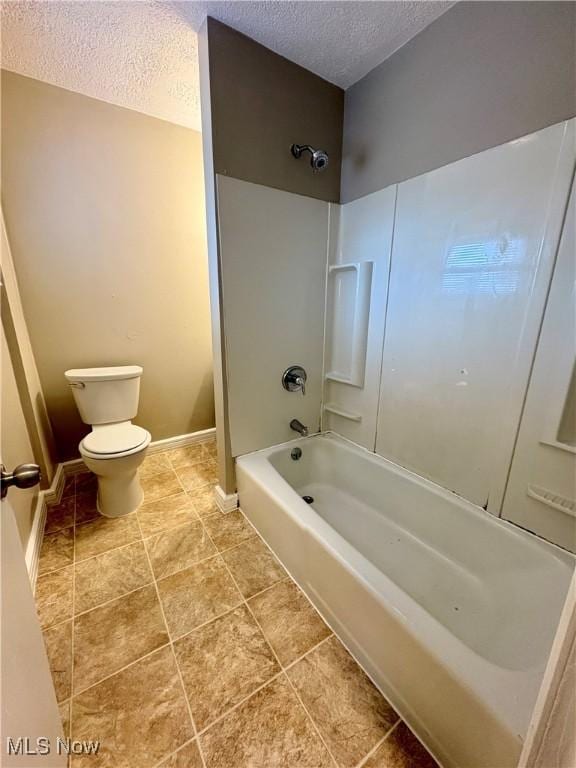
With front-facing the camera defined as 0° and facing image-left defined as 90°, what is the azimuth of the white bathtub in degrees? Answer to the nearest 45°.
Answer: approximately 45°

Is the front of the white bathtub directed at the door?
yes

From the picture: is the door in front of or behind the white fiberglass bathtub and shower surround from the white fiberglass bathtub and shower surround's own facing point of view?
in front

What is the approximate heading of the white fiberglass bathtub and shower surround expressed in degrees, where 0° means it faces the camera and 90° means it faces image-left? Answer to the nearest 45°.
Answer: approximately 45°
